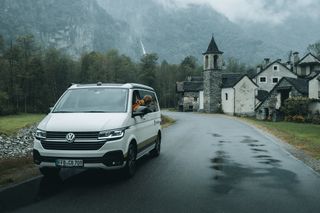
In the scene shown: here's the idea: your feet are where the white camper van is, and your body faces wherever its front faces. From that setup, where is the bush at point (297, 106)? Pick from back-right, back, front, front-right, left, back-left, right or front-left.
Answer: back

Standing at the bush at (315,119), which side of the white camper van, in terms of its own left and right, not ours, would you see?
back

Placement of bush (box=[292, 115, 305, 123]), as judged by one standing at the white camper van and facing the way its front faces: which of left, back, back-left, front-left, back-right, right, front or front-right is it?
back

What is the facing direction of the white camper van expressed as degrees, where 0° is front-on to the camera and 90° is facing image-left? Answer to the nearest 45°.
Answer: approximately 45°
